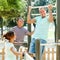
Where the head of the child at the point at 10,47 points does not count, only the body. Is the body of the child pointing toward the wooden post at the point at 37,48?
yes

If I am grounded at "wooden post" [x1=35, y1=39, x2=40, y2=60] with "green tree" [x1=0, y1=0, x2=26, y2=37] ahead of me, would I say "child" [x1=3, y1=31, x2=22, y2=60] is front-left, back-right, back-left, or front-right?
front-left

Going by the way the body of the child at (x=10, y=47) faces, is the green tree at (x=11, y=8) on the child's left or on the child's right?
on the child's left
